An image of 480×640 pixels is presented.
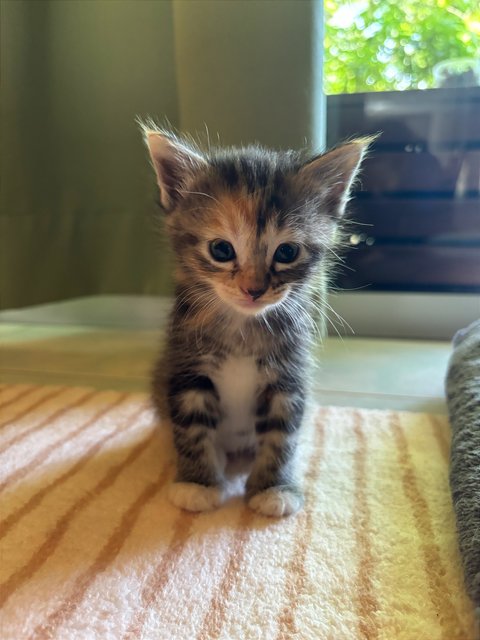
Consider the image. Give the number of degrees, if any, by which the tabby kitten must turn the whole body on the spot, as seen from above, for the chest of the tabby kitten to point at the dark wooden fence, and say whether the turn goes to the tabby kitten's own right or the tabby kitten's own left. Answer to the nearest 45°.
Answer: approximately 135° to the tabby kitten's own left

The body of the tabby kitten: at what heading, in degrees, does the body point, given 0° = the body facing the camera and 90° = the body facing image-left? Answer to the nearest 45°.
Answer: approximately 0°
